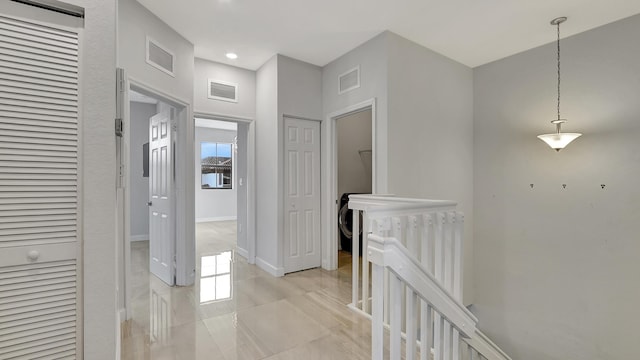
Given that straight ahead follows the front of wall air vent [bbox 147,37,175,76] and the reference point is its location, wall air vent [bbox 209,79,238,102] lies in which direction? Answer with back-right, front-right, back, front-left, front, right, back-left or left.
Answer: left

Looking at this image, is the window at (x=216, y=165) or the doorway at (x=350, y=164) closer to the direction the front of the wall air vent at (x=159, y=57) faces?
the doorway

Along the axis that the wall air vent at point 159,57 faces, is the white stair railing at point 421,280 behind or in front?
in front

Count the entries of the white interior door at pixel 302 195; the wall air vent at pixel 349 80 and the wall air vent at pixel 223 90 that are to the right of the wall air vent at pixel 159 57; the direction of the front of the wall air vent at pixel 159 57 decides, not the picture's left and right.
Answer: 0

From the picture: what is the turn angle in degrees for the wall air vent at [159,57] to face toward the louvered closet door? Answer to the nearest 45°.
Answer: approximately 45° to its right

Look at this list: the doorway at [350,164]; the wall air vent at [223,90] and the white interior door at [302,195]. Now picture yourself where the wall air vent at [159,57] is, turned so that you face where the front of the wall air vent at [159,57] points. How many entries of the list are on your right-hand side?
0

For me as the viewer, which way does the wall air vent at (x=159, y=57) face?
facing the viewer and to the right of the viewer

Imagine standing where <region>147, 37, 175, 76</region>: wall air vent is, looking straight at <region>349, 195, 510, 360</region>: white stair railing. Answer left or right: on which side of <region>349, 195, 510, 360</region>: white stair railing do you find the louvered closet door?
right

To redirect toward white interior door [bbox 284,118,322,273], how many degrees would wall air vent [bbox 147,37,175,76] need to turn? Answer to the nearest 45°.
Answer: approximately 45° to its left
